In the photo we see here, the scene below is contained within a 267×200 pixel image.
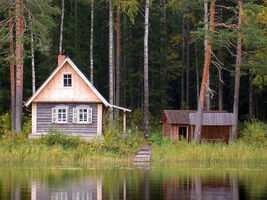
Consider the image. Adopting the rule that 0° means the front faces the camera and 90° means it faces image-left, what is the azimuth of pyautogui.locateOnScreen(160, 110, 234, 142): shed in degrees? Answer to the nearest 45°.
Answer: approximately 0°

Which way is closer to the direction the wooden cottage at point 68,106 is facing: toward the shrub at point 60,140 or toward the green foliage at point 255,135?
the shrub

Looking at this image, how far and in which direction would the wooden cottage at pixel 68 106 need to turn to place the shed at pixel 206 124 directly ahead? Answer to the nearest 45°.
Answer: approximately 90° to its left

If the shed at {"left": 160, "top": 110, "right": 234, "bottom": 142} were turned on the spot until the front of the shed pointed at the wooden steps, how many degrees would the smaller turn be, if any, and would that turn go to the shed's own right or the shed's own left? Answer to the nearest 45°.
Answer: approximately 45° to the shed's own right

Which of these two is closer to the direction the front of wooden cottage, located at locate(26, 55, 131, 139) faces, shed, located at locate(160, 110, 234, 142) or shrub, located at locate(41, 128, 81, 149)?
the shrub

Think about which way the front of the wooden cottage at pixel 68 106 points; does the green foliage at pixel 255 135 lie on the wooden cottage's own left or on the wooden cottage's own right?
on the wooden cottage's own left

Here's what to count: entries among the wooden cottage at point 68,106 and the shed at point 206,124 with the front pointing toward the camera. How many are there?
2

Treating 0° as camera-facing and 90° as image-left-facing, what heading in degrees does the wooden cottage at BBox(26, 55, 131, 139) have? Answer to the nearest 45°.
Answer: approximately 0°

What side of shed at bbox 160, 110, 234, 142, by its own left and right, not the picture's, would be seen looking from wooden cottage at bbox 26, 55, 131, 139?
right
